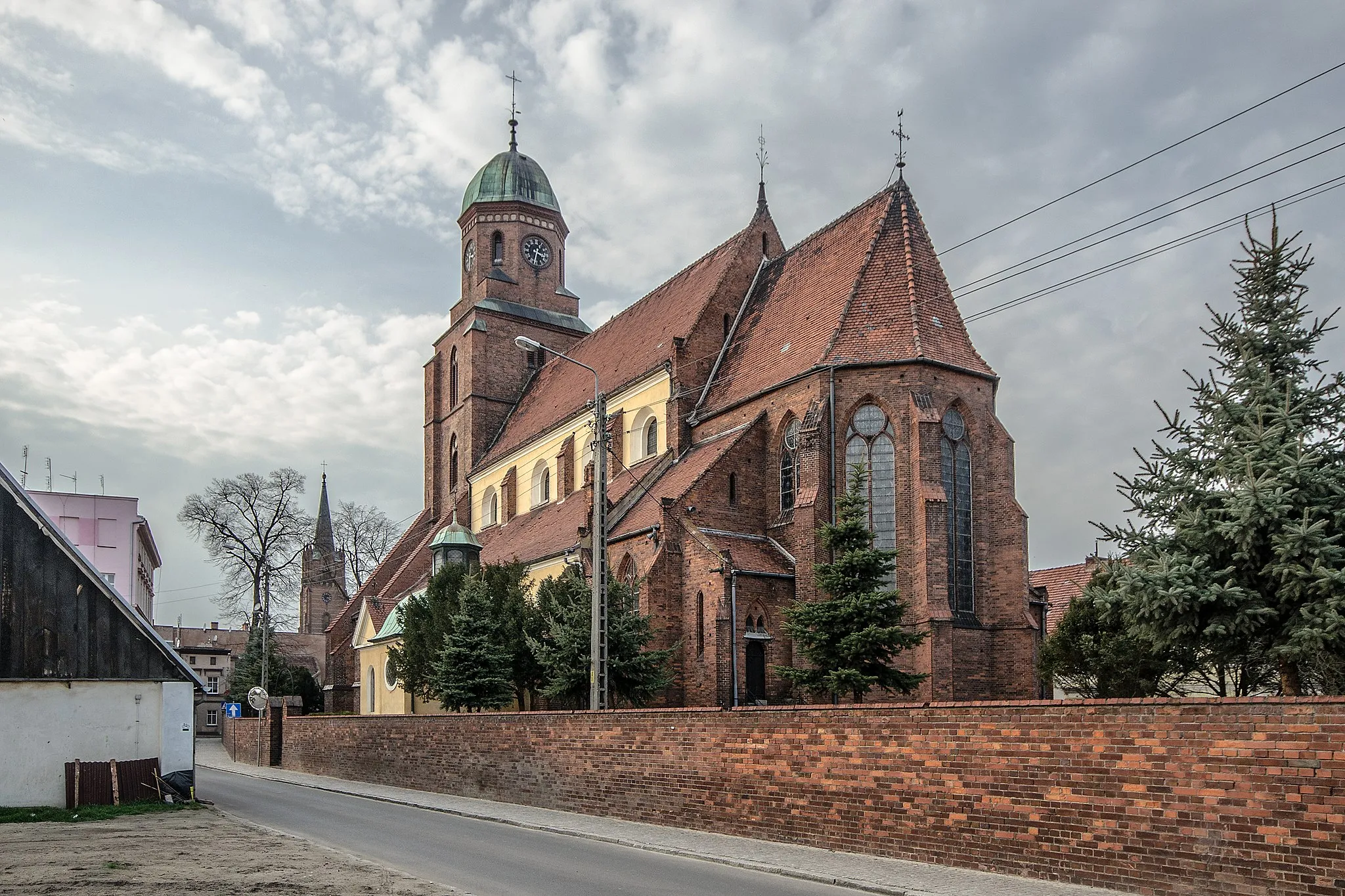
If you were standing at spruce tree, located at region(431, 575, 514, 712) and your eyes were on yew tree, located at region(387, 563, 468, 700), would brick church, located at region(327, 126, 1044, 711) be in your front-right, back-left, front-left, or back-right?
back-right

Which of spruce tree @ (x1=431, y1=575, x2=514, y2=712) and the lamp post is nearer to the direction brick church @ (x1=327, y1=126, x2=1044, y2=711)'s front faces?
the spruce tree

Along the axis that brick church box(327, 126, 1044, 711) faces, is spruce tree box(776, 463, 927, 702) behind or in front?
behind

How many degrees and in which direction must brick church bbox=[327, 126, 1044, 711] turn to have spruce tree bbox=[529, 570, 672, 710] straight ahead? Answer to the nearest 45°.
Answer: approximately 90° to its left

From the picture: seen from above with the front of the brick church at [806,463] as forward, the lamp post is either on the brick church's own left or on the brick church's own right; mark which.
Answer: on the brick church's own left

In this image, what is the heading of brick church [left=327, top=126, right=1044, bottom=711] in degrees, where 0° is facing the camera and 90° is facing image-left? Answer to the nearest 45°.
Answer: approximately 135°
